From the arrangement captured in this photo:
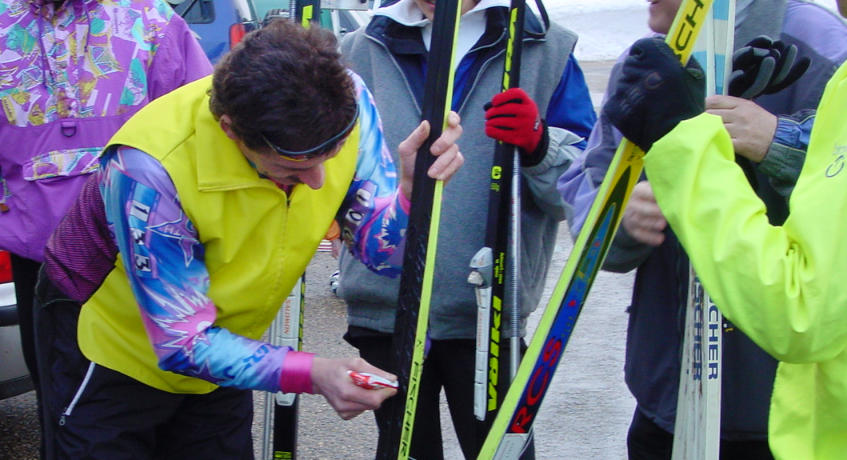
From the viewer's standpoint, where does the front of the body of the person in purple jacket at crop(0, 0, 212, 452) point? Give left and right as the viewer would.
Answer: facing the viewer

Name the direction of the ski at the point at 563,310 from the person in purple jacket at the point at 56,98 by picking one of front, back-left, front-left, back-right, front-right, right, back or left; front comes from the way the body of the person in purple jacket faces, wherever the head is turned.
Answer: front-left

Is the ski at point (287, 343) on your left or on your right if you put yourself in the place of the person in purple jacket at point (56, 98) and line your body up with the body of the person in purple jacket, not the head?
on your left
